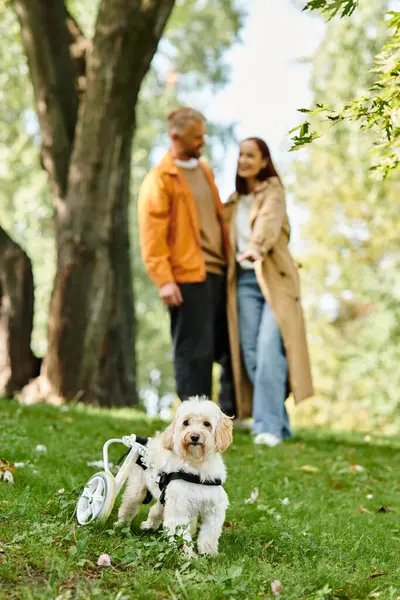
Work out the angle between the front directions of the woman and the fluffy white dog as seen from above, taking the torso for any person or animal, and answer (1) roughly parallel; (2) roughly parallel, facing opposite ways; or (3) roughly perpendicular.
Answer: roughly perpendicular

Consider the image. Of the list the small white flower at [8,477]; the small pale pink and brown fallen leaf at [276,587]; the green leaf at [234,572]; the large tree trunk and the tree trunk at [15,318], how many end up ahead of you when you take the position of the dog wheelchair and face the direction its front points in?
2

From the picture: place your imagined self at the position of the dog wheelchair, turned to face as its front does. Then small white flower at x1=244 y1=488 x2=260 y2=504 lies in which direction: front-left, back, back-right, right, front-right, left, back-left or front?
left

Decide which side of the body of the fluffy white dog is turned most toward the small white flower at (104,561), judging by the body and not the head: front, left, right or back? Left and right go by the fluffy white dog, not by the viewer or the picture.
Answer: right

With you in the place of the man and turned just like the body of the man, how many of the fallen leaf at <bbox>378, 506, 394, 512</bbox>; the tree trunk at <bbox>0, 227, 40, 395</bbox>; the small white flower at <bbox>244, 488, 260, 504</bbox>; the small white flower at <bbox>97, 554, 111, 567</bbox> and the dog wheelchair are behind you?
1

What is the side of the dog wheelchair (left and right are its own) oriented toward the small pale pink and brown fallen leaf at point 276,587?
front

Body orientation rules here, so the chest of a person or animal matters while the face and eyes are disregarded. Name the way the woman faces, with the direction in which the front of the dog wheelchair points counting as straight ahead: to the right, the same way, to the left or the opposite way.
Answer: to the right

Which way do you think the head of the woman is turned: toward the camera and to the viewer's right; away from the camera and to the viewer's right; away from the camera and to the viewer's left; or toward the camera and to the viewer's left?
toward the camera and to the viewer's left

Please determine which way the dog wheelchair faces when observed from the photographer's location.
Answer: facing the viewer and to the right of the viewer

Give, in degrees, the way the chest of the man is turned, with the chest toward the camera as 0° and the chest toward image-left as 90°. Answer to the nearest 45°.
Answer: approximately 315°

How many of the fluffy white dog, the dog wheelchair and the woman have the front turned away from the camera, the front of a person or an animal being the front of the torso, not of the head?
0
